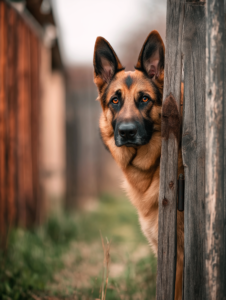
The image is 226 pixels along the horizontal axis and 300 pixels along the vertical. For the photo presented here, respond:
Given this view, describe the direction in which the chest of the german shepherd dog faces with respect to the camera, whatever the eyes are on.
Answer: toward the camera

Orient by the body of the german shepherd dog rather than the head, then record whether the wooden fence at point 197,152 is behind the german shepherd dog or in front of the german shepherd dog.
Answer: in front

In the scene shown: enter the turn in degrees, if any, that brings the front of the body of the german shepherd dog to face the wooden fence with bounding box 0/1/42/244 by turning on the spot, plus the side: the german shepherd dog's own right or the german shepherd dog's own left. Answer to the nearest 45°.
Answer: approximately 135° to the german shepherd dog's own right

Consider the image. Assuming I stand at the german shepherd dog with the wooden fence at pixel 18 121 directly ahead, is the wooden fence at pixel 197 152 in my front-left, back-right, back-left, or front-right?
back-left
